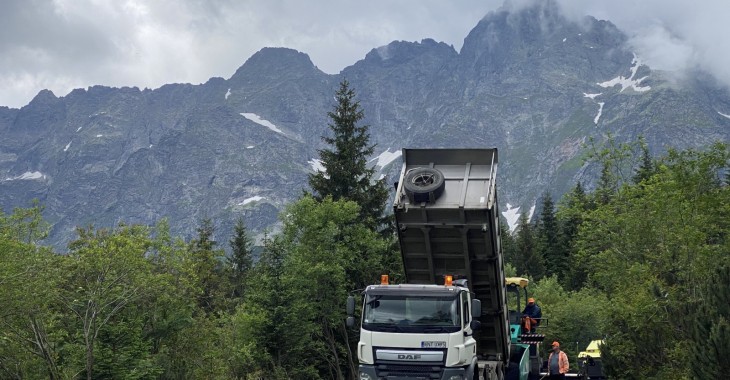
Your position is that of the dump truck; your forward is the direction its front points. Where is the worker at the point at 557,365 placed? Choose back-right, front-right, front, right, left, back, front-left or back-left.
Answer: back-left

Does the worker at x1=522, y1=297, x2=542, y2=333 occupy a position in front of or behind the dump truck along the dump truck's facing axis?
behind

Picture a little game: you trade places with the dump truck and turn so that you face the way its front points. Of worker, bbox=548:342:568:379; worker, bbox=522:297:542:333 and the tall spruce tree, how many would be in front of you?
0

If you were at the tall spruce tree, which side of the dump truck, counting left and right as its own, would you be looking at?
back

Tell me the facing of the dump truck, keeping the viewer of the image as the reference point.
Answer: facing the viewer

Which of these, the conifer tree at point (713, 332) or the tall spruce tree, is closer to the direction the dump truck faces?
the conifer tree

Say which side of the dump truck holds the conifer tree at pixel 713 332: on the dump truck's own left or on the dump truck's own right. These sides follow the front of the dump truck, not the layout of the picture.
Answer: on the dump truck's own left

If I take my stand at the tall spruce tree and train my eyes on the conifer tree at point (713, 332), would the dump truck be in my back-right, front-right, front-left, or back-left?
front-right

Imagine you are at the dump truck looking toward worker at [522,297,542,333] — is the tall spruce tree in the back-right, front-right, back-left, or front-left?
front-left

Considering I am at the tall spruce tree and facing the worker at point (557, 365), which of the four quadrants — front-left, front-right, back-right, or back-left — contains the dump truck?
front-right
